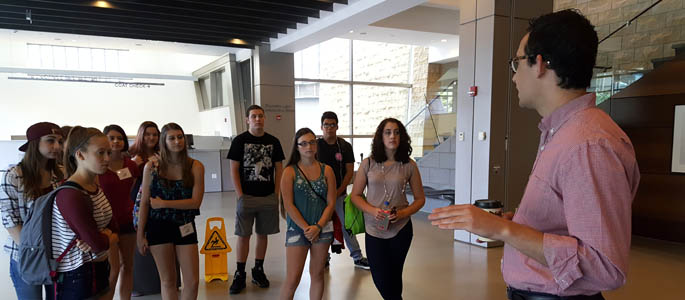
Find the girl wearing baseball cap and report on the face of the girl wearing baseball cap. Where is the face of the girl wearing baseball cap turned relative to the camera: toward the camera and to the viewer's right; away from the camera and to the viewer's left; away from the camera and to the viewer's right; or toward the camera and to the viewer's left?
toward the camera and to the viewer's right

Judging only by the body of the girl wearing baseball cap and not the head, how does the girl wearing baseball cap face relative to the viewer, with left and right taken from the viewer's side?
facing the viewer and to the right of the viewer

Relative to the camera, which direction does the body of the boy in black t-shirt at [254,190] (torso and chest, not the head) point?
toward the camera

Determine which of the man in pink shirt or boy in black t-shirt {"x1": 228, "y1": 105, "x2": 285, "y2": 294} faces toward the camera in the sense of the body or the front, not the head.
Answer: the boy in black t-shirt

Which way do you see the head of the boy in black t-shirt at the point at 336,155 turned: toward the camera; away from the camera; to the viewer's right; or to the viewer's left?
toward the camera

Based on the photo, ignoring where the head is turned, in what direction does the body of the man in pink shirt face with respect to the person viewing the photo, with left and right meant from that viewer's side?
facing to the left of the viewer

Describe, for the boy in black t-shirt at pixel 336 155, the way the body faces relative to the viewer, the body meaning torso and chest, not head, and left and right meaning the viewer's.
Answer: facing the viewer

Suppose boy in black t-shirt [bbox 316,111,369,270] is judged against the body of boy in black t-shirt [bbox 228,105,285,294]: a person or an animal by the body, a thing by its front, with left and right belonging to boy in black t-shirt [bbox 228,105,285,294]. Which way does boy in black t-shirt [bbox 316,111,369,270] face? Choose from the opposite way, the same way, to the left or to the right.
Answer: the same way

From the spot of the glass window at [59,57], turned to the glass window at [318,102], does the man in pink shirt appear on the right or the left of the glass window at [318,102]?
right

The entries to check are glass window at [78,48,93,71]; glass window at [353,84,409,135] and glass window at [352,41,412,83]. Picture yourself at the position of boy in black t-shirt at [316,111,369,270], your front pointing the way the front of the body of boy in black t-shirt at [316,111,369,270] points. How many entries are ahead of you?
0

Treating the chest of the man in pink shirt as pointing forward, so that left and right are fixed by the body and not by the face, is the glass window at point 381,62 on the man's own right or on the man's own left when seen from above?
on the man's own right

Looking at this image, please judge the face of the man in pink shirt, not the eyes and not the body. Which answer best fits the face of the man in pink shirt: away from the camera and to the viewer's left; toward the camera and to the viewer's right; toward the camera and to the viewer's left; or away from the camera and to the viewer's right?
away from the camera and to the viewer's left

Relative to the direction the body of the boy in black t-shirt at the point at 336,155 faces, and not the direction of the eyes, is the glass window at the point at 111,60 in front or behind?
behind

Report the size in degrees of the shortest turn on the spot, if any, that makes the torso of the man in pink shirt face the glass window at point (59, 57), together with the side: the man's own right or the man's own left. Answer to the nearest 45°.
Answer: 0° — they already face it

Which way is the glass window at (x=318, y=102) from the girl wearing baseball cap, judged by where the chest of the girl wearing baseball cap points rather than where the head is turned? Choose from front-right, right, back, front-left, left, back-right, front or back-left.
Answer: left
